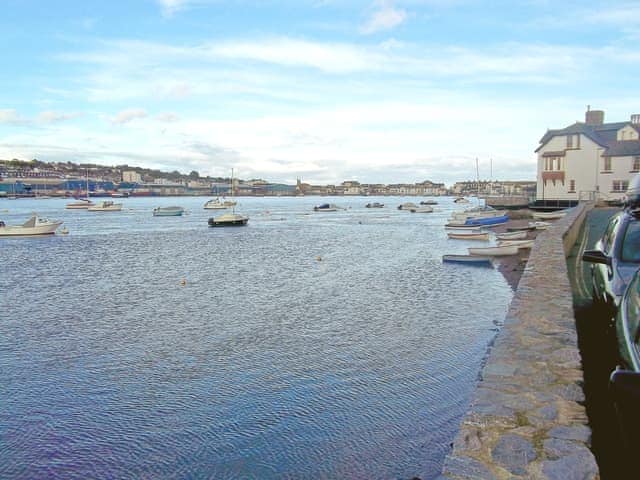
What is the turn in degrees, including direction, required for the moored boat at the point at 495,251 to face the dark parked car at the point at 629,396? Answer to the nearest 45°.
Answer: approximately 90° to its left

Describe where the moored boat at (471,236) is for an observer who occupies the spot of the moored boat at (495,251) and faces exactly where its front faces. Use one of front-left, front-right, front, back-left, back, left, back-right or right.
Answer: right

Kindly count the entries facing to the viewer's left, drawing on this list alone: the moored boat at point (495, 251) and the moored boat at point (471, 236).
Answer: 2

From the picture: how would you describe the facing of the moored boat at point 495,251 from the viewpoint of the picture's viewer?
facing to the left of the viewer

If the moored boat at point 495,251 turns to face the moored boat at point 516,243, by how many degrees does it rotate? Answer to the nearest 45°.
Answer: approximately 135° to its right

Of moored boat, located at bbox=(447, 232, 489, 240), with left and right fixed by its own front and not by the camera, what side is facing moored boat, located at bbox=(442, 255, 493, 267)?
left

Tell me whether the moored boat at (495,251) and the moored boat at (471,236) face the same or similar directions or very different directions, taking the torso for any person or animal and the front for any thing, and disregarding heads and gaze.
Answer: same or similar directions
